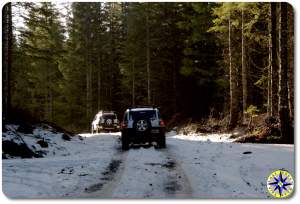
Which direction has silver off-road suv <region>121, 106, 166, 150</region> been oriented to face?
away from the camera
